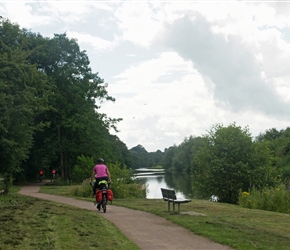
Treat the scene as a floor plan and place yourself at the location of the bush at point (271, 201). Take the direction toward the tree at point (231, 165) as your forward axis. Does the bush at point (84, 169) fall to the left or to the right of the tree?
left

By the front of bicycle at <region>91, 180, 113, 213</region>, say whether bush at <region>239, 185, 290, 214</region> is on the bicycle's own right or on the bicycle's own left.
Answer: on the bicycle's own right

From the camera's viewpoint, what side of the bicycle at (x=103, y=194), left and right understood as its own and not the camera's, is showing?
back

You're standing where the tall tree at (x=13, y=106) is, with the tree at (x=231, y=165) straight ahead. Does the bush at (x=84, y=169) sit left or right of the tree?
left

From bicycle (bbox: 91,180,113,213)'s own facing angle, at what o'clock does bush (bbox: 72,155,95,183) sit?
The bush is roughly at 12 o'clock from the bicycle.

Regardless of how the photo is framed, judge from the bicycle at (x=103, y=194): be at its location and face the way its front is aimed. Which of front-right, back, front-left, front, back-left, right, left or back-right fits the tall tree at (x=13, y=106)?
front-left

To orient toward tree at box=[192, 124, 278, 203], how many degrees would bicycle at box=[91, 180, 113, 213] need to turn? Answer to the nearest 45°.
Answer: approximately 45° to its right

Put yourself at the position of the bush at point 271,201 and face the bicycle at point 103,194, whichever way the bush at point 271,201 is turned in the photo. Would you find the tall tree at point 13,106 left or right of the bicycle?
right
